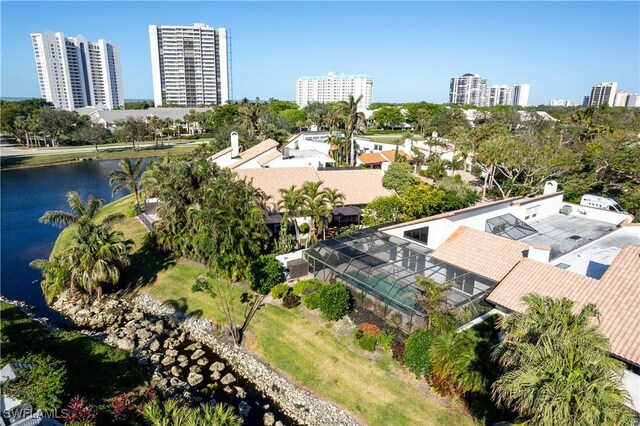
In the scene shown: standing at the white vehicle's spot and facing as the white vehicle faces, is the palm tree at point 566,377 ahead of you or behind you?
ahead
